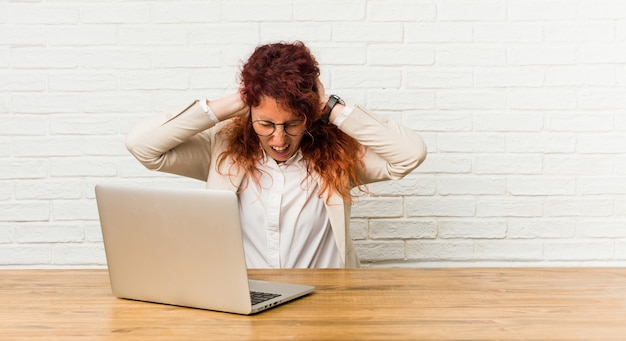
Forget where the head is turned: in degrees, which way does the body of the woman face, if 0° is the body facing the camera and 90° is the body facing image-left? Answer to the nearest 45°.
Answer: approximately 0°

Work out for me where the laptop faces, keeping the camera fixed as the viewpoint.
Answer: facing away from the viewer and to the right of the viewer

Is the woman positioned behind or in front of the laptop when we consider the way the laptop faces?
in front

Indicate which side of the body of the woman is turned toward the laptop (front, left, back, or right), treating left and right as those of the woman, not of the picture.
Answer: front

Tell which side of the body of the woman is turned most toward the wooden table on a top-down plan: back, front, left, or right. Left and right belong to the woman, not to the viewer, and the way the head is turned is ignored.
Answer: front

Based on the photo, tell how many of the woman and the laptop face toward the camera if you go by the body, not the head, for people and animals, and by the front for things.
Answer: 1
